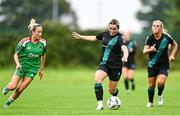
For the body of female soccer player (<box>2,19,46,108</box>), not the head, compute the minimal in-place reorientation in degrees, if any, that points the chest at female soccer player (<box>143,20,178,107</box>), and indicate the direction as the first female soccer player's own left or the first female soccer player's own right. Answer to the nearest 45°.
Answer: approximately 45° to the first female soccer player's own left

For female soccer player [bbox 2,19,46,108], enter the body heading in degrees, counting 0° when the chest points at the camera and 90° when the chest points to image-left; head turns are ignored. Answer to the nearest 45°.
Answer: approximately 315°

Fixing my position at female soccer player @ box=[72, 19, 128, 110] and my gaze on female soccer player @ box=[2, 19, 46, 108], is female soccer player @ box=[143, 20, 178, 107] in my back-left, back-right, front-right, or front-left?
back-right

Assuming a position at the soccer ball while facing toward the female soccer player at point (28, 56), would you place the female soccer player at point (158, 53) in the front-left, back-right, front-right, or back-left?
back-right

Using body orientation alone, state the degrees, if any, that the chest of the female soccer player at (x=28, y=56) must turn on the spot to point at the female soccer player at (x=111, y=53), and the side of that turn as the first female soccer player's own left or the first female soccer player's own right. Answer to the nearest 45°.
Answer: approximately 45° to the first female soccer player's own left
